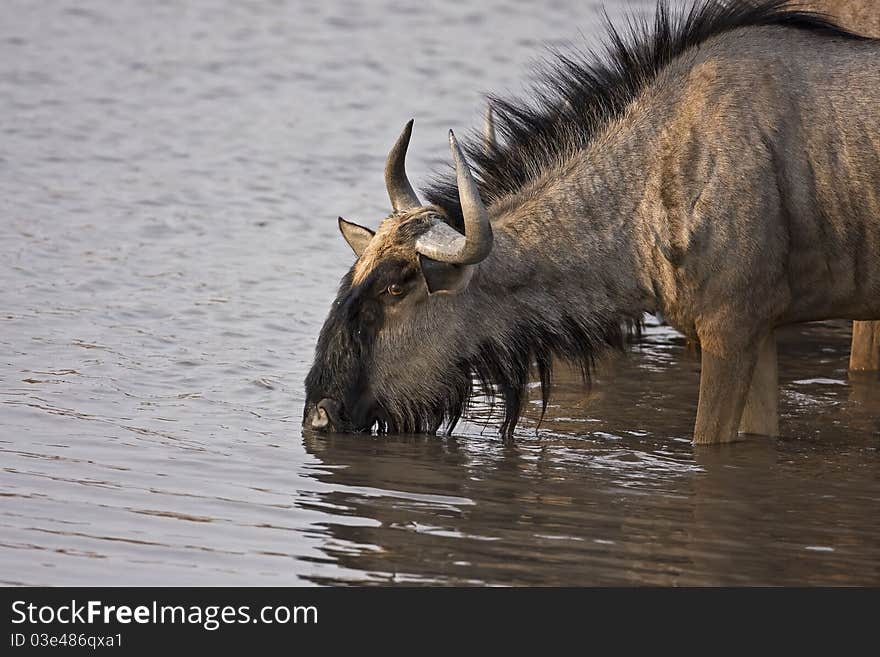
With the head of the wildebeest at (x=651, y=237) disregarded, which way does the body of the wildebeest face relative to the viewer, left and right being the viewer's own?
facing to the left of the viewer

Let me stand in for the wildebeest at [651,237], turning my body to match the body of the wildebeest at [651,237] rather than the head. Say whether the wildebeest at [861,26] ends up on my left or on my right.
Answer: on my right
